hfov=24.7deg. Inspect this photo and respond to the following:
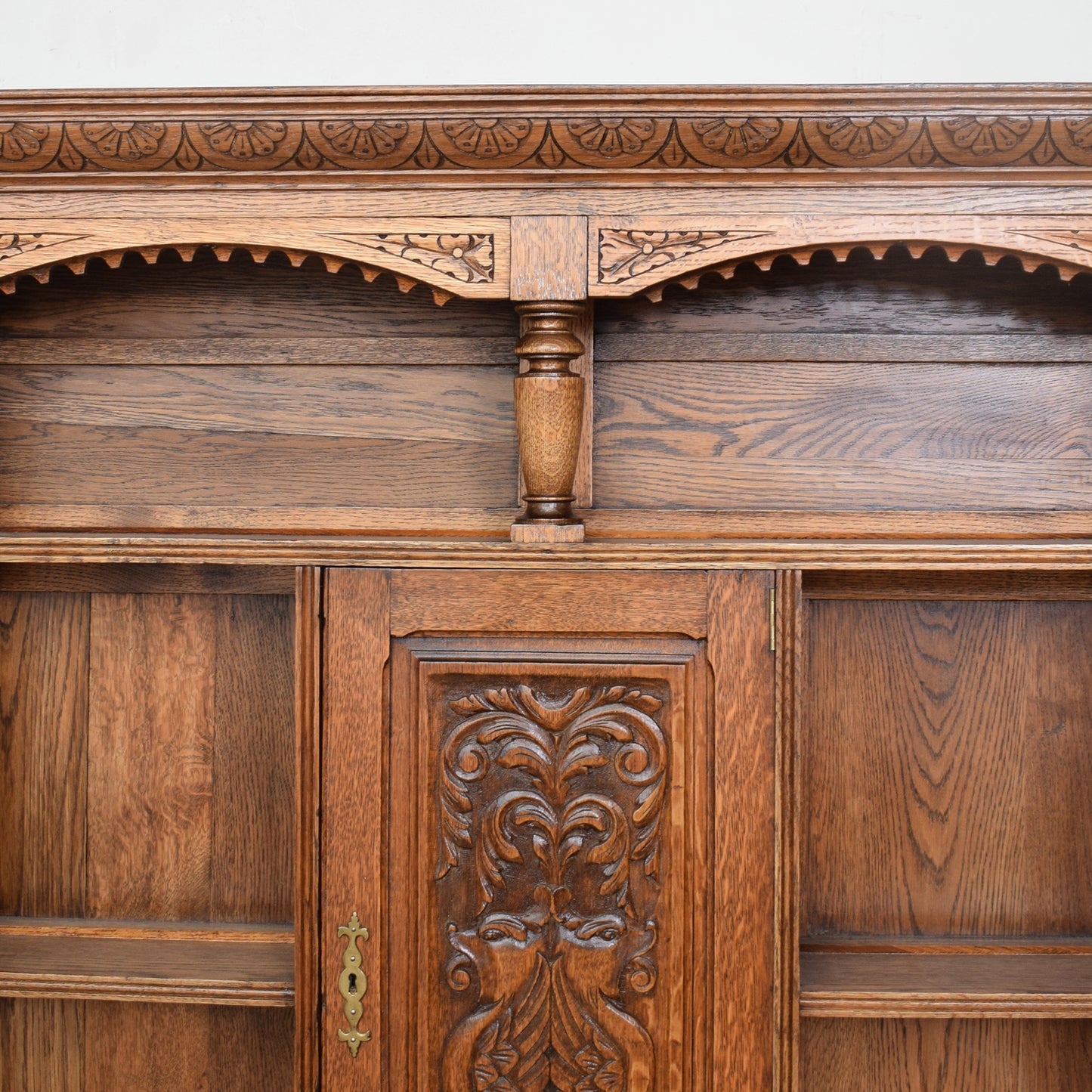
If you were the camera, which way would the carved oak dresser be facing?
facing the viewer
